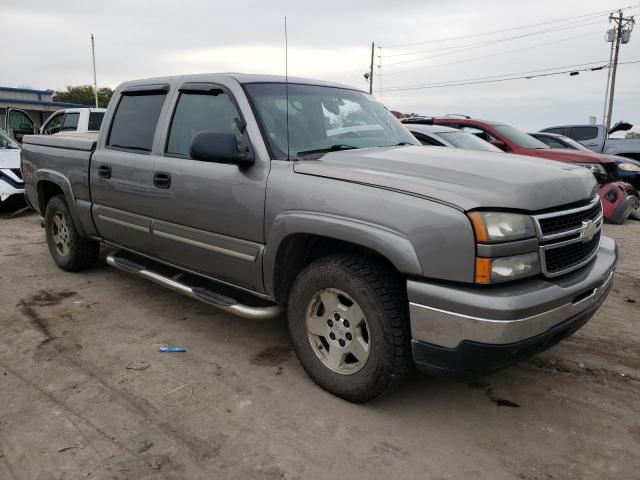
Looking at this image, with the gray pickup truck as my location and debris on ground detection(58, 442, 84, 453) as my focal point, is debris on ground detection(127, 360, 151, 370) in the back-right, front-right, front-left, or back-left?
front-right

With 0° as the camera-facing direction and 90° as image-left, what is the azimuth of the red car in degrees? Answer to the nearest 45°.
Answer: approximately 315°

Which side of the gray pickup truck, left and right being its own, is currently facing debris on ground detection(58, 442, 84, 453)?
right

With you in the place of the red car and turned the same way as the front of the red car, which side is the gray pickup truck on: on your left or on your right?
on your right

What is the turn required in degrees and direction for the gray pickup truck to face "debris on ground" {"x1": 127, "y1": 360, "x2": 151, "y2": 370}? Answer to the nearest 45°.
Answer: approximately 135° to its right

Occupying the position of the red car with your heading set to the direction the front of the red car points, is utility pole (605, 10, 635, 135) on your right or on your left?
on your left

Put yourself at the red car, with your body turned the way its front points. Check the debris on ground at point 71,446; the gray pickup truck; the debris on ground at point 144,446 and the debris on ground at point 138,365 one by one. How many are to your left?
0

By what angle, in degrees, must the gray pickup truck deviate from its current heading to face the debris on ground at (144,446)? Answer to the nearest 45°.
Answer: approximately 90° to its right

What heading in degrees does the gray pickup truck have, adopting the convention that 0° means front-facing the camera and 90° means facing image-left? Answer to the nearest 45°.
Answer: approximately 315°

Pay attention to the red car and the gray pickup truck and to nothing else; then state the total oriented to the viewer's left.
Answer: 0

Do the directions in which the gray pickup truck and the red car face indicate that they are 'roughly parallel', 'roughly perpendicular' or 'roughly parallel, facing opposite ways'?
roughly parallel

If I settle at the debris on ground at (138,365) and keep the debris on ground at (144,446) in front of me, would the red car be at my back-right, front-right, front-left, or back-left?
back-left

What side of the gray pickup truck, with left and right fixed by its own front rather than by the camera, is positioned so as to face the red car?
left
